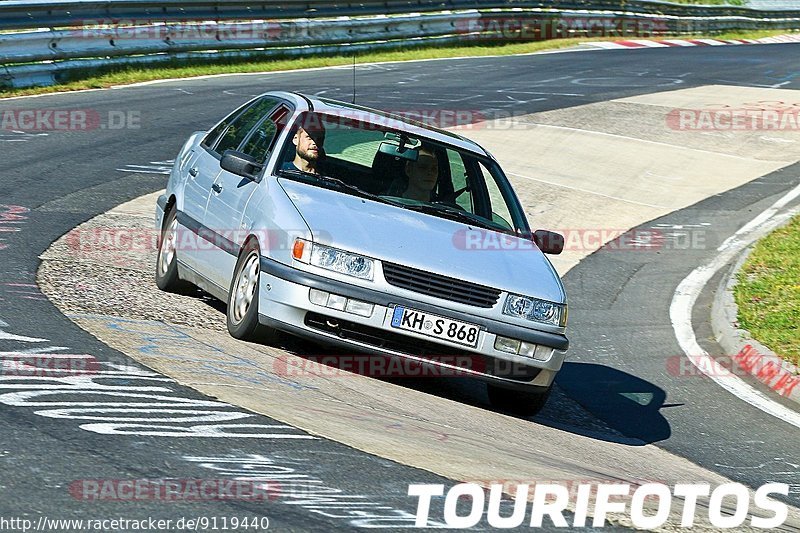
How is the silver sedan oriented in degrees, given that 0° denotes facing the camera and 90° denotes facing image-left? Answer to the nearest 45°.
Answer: approximately 315°

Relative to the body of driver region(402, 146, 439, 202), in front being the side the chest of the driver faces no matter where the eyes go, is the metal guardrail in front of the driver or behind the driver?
behind

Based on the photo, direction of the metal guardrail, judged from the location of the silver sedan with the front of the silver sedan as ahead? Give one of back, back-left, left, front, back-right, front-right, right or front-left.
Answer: back-left

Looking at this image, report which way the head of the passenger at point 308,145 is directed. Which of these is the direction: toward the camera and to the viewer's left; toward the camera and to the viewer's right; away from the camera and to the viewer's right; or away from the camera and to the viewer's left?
toward the camera and to the viewer's right

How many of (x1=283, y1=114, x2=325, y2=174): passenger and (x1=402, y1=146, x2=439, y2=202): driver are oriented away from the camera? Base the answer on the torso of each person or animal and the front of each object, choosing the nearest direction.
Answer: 0

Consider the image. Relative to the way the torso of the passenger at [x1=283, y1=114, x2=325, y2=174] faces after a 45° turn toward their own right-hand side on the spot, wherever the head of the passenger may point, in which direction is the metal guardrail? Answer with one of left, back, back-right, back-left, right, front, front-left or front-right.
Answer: back

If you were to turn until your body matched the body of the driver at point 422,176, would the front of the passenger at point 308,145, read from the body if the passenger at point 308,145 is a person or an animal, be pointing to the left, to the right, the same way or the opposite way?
the same way

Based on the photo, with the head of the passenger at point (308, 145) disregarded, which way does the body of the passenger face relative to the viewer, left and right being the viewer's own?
facing the viewer and to the right of the viewer
